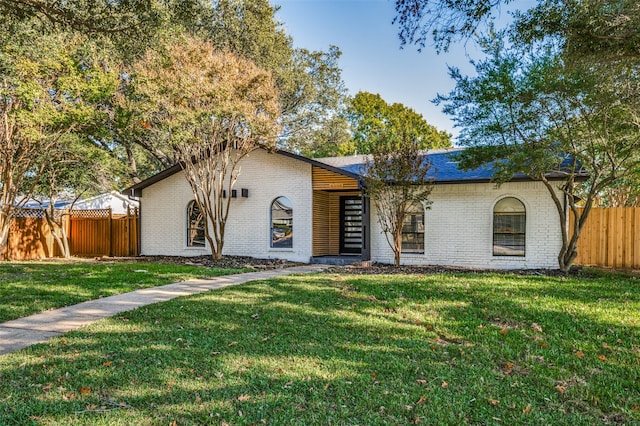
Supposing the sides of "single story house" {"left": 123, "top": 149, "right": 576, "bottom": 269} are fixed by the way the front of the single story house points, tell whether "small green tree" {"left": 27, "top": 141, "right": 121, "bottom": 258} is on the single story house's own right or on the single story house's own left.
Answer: on the single story house's own right

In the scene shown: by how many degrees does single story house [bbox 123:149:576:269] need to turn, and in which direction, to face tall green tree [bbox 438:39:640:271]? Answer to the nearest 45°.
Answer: approximately 45° to its left

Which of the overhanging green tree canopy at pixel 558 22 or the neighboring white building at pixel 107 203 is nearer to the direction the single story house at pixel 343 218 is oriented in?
the overhanging green tree canopy

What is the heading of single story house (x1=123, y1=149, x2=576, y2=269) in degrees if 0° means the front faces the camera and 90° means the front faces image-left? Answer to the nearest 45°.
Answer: approximately 0°
